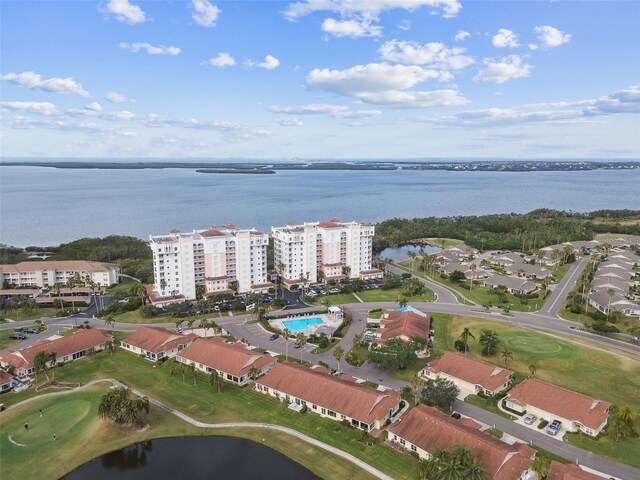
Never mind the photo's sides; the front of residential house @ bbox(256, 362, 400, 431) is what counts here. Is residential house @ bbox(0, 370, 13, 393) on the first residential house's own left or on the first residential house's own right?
on the first residential house's own left

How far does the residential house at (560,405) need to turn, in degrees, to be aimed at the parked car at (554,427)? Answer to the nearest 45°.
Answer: approximately 45° to its left

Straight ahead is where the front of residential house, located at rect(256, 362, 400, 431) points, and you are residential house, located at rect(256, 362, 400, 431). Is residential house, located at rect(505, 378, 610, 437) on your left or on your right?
on your right

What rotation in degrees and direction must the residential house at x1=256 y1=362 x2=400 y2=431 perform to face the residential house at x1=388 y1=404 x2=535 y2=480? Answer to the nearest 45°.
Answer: approximately 90° to its right

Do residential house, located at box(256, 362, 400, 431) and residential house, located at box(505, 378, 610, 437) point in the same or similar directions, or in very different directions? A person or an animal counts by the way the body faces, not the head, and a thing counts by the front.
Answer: very different directions

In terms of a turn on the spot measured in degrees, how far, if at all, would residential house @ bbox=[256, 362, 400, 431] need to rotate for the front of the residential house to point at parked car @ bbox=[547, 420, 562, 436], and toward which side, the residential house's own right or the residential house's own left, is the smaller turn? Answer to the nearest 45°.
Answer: approximately 45° to the residential house's own right

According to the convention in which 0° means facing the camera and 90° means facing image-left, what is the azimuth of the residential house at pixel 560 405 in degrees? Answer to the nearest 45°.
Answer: approximately 45°

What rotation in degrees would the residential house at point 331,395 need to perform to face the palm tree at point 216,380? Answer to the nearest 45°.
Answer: approximately 135° to its left

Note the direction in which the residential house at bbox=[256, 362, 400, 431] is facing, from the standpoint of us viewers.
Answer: facing away from the viewer and to the right of the viewer
